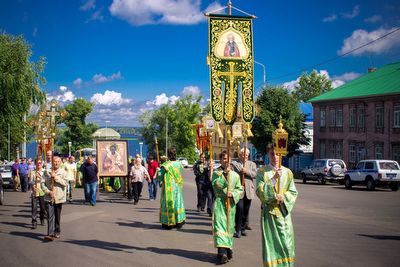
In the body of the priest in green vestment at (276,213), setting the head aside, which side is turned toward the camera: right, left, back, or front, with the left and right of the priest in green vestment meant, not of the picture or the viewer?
front

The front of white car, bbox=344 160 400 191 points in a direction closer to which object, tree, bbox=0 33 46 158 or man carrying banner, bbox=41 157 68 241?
the tree

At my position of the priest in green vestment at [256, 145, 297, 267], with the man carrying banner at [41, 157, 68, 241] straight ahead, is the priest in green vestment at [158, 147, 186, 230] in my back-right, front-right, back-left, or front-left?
front-right

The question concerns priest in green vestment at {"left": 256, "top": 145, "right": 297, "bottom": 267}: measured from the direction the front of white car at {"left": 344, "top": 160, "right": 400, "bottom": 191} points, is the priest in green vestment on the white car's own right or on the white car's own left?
on the white car's own left

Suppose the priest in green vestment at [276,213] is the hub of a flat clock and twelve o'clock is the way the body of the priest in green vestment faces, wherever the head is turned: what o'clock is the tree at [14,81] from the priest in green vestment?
The tree is roughly at 5 o'clock from the priest in green vestment.
